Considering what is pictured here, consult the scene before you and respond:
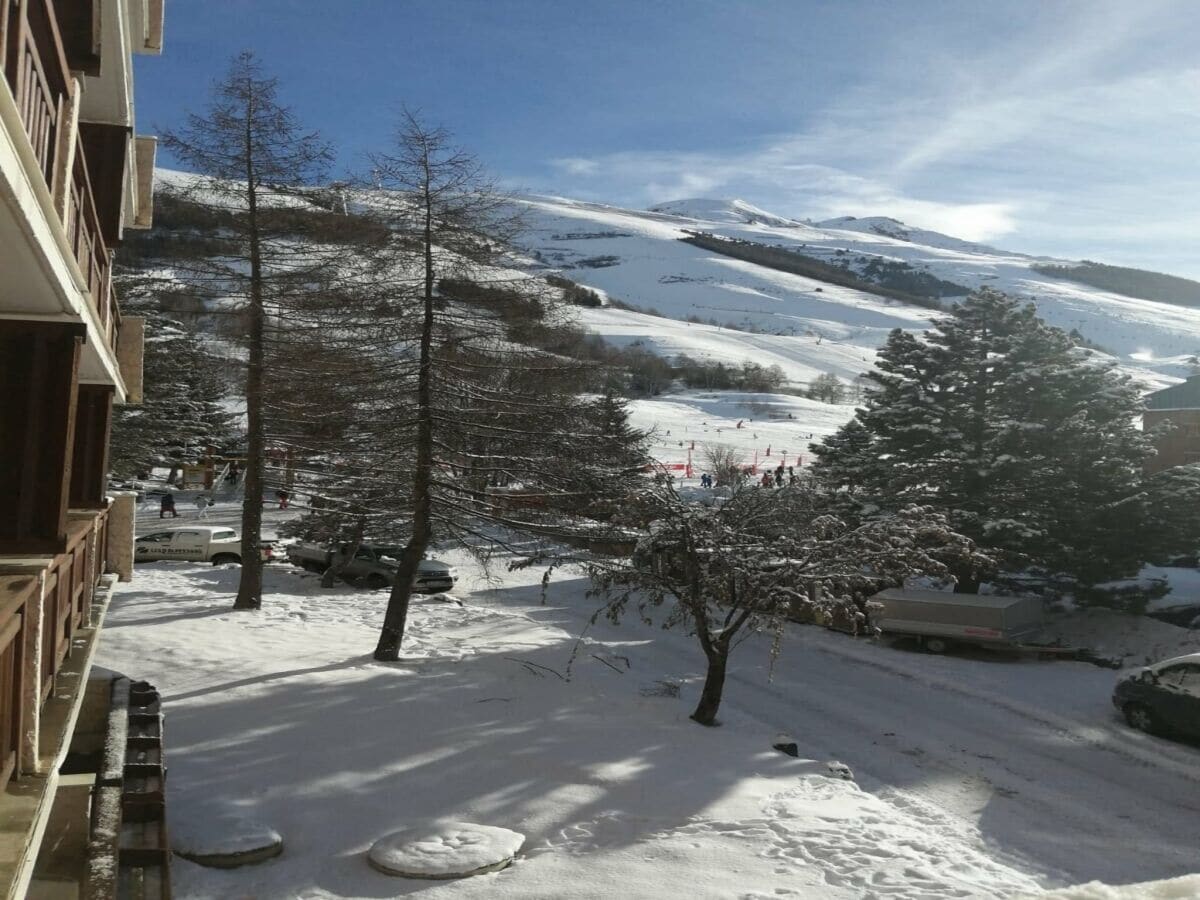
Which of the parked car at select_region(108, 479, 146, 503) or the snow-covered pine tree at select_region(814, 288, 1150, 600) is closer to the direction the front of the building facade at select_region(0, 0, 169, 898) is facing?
the snow-covered pine tree

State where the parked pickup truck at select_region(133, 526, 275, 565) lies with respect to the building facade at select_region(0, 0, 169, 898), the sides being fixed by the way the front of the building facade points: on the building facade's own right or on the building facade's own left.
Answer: on the building facade's own left

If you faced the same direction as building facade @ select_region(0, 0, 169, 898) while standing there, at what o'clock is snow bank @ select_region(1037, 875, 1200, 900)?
The snow bank is roughly at 1 o'clock from the building facade.

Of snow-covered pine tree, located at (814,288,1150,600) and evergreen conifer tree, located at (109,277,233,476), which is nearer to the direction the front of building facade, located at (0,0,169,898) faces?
the snow-covered pine tree

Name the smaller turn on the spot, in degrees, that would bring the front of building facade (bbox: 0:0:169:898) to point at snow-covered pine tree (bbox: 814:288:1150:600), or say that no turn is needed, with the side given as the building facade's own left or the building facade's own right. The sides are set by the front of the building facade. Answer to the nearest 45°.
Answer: approximately 45° to the building facade's own left

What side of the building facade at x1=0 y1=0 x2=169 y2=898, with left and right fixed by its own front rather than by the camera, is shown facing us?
right
